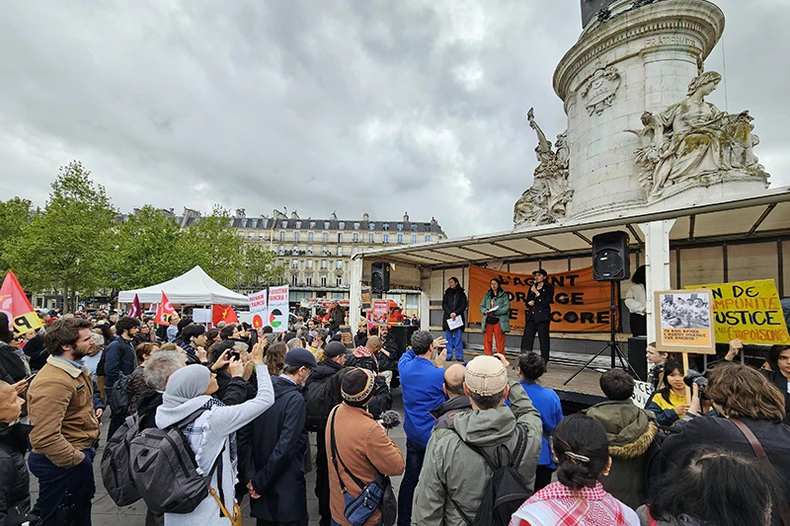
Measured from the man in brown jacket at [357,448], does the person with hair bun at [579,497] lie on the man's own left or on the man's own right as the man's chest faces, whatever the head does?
on the man's own right

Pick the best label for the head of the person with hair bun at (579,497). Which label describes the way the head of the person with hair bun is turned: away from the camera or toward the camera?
away from the camera

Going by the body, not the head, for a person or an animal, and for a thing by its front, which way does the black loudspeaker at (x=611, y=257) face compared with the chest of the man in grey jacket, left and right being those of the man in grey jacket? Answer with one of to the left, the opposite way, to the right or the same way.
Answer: the opposite way

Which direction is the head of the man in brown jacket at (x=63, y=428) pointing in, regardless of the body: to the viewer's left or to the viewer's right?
to the viewer's right

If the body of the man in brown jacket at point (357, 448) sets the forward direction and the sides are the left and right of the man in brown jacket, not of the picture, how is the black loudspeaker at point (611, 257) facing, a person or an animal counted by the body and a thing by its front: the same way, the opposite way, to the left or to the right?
the opposite way

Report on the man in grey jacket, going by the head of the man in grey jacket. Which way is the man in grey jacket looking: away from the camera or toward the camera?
away from the camera

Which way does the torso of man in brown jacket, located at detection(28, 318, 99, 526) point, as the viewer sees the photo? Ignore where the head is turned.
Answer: to the viewer's right

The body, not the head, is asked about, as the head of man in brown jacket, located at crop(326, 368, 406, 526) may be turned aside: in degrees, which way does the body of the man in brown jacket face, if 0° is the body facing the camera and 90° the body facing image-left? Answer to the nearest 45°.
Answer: approximately 225°

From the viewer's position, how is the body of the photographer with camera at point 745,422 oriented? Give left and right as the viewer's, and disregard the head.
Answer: facing away from the viewer and to the left of the viewer

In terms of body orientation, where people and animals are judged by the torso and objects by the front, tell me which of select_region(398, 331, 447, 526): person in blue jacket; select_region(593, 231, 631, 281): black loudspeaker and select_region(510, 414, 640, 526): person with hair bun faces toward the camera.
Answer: the black loudspeaker

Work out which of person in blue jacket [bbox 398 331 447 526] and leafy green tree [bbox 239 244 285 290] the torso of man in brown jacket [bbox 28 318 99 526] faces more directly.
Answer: the person in blue jacket

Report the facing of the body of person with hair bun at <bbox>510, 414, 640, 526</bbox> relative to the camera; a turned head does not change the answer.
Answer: away from the camera

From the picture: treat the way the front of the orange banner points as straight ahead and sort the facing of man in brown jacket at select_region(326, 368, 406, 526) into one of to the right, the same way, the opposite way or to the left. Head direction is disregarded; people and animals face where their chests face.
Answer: the opposite way

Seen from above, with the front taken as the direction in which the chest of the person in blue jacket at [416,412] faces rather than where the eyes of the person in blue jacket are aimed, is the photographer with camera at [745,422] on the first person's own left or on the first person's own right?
on the first person's own right

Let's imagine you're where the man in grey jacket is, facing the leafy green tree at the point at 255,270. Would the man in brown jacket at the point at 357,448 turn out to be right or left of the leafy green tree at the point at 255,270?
left

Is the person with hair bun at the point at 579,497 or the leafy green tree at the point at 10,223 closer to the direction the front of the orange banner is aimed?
the person with hair bun

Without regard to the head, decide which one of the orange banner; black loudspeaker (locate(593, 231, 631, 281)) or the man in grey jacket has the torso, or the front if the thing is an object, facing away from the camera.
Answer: the man in grey jacket

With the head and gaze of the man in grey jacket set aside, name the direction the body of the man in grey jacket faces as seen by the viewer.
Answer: away from the camera

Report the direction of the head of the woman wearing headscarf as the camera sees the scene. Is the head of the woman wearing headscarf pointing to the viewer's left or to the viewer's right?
to the viewer's right

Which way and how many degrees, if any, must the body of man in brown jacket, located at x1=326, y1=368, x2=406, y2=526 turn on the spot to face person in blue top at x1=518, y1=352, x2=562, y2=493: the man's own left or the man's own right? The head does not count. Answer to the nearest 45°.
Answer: approximately 45° to the man's own right

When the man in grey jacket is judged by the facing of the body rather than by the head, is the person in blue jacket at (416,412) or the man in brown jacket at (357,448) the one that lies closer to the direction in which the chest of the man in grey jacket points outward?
the person in blue jacket
